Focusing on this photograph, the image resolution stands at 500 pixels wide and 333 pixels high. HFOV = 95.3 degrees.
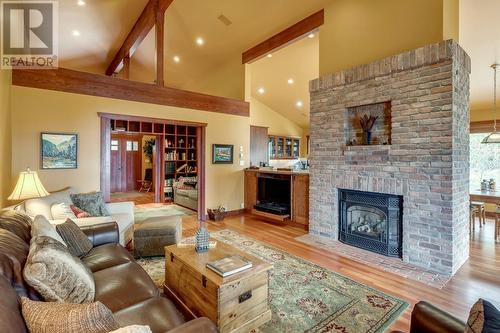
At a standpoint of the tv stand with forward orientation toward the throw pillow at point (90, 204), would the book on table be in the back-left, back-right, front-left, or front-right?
front-left

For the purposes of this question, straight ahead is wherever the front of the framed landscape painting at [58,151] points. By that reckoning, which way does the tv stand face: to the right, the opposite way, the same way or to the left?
to the right

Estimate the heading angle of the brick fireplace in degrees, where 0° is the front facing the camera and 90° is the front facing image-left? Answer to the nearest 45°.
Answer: approximately 45°

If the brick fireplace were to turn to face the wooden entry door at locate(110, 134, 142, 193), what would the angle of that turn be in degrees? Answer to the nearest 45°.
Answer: approximately 45° to its right

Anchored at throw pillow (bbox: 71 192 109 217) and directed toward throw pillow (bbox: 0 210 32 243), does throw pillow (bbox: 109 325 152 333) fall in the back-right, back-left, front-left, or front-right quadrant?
front-left

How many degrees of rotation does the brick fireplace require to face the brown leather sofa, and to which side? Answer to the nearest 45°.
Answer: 0° — it already faces it

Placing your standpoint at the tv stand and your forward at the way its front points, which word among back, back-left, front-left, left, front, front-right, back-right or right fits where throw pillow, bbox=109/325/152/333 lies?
front-left

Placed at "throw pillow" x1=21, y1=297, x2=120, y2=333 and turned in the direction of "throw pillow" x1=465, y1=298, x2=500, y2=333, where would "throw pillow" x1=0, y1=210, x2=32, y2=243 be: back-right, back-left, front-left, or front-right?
back-left

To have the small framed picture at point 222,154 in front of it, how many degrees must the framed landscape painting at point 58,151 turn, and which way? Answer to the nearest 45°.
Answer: approximately 90° to its left

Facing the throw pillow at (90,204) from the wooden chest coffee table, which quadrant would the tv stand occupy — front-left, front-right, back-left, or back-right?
front-right

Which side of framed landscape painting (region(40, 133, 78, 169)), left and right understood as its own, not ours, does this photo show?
front

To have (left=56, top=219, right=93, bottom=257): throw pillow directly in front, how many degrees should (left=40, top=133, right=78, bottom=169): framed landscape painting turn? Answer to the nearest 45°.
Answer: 0° — it already faces it

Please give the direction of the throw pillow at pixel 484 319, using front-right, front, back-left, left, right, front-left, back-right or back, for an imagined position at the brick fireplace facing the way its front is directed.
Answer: front-left
